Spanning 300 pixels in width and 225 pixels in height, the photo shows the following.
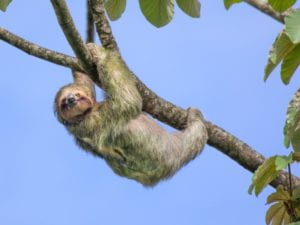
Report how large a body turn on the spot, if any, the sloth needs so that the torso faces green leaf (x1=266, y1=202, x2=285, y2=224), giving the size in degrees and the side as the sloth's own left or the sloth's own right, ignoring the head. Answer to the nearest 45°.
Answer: approximately 135° to the sloth's own left

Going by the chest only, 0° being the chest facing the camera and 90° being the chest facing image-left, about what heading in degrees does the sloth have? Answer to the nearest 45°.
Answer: approximately 90°
